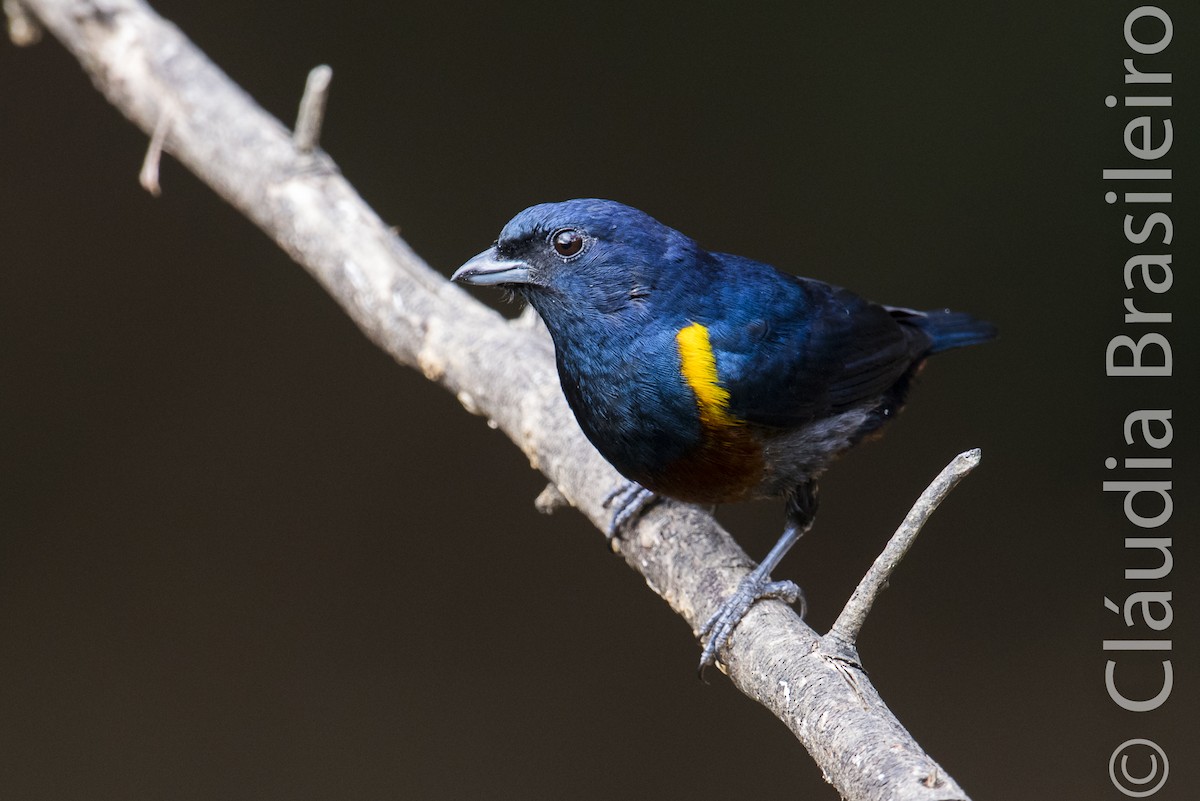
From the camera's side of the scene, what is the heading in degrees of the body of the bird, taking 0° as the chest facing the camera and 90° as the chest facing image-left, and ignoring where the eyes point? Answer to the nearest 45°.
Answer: approximately 45°
